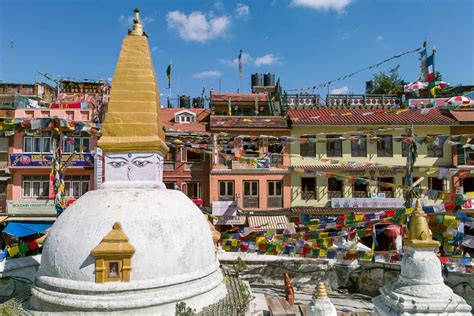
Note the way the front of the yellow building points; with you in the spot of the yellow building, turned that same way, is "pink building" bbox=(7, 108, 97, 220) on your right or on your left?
on your right

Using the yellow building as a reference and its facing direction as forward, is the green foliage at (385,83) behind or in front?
behind

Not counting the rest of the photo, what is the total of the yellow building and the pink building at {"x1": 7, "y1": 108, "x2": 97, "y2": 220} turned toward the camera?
2

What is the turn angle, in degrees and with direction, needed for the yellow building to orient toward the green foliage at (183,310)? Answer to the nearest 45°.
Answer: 0° — it already faces it

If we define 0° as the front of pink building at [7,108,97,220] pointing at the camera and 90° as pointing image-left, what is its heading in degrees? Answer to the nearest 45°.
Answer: approximately 0°

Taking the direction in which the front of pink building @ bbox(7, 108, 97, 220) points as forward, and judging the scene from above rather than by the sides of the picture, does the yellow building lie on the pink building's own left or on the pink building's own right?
on the pink building's own left

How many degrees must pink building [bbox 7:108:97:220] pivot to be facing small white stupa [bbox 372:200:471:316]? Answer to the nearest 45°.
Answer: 0° — it already faces it

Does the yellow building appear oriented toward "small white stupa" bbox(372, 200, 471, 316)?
yes

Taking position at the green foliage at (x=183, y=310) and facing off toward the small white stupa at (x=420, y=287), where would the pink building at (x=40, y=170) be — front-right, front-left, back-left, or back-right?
back-left

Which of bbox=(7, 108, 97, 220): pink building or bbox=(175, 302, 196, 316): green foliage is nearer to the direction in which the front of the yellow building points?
the green foliage

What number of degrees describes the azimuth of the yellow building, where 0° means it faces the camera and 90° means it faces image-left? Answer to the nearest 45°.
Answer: approximately 0°
